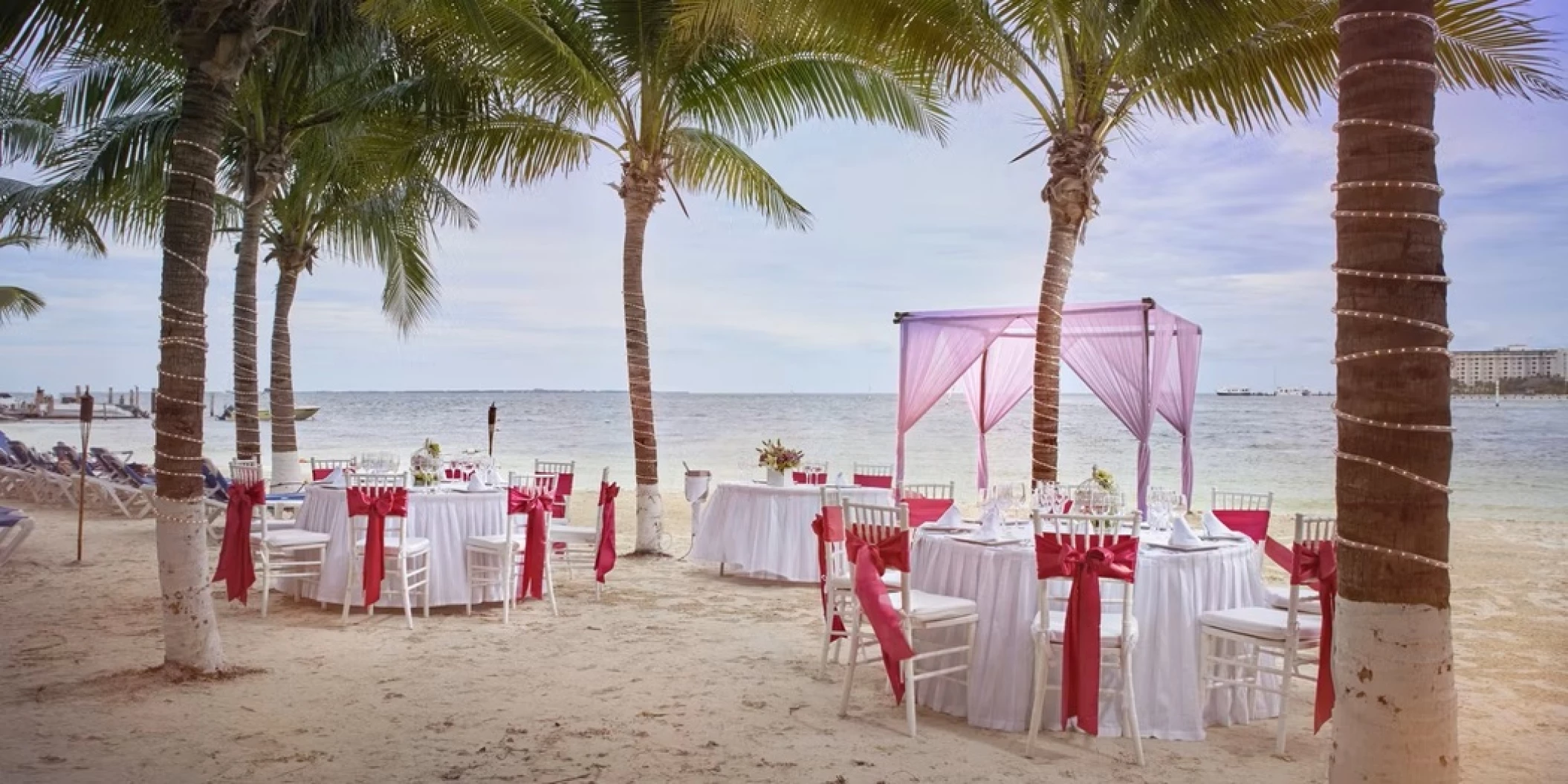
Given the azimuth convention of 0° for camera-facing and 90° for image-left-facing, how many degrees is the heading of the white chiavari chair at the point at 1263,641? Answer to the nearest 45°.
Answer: approximately 135°

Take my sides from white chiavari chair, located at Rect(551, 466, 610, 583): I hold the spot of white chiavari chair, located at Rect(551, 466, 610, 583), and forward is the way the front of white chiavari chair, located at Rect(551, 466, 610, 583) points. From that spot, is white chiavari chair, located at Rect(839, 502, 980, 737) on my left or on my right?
on my left

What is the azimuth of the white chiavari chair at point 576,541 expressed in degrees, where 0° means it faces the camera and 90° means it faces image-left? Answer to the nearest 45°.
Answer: approximately 90°

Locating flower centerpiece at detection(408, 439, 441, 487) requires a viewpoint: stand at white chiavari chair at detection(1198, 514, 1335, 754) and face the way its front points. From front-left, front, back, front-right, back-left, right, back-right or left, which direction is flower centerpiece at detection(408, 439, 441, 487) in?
front-left

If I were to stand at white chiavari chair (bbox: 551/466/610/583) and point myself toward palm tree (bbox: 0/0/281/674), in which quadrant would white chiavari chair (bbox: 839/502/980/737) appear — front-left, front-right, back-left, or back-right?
front-left

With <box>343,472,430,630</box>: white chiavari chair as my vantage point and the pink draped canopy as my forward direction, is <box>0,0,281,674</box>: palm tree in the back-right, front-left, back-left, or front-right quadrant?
back-right

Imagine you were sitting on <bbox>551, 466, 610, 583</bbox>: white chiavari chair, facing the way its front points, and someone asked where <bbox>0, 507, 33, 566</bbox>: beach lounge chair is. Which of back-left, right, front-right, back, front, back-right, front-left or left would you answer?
front

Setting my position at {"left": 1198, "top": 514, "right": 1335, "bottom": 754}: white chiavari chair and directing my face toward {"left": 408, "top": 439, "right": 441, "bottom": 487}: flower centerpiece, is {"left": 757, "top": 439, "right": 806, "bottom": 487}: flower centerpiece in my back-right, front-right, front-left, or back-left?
front-right

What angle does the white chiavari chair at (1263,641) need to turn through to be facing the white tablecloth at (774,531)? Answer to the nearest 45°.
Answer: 0° — it already faces it

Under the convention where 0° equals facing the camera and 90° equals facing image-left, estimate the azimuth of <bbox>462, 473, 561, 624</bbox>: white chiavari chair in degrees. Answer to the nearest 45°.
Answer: approximately 135°

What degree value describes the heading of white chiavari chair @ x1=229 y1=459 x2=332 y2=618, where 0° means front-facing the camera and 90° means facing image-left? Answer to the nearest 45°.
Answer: approximately 225°

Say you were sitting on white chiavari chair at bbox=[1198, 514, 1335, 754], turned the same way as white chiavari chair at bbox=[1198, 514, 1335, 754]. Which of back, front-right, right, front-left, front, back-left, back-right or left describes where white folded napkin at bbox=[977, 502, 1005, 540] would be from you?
front-left

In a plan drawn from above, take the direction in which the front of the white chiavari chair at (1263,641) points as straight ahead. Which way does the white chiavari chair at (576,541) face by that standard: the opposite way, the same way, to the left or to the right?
to the left

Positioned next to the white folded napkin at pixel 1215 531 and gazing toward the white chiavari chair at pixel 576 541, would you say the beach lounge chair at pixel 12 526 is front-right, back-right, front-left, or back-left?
front-left

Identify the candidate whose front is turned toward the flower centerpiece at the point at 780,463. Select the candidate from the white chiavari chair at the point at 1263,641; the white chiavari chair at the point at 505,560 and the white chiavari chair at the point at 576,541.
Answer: the white chiavari chair at the point at 1263,641

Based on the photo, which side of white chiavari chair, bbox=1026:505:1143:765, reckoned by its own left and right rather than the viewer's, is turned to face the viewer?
back

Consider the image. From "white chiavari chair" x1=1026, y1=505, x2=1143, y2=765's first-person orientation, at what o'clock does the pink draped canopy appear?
The pink draped canopy is roughly at 12 o'clock from the white chiavari chair.
